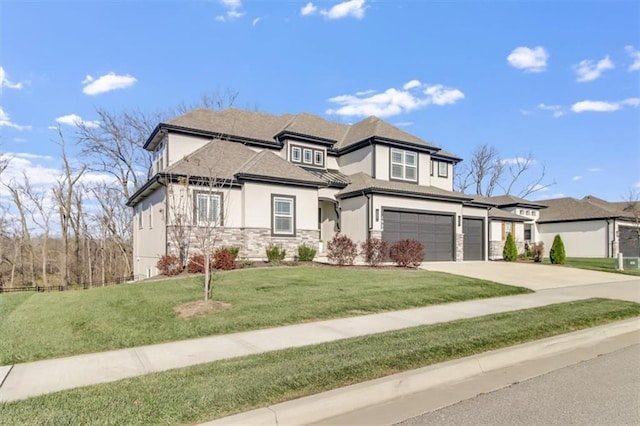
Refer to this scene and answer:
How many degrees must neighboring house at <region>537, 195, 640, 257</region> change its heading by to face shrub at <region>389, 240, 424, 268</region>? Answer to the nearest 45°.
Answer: approximately 45° to its right

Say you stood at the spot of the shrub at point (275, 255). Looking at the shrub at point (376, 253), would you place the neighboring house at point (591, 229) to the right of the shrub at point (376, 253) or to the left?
left

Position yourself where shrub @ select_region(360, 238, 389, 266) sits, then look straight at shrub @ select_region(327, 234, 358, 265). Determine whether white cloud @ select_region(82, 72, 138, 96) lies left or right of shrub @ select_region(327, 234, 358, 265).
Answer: right

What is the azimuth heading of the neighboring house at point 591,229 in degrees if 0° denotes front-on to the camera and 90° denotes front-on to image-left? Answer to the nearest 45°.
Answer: approximately 315°

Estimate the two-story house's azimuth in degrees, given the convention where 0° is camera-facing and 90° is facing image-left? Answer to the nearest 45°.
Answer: approximately 315°

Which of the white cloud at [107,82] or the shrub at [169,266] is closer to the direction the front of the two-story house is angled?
the shrub

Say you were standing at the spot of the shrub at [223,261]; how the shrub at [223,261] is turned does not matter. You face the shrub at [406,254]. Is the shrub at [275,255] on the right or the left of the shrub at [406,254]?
left

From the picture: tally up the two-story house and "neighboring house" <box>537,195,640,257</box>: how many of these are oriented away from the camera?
0

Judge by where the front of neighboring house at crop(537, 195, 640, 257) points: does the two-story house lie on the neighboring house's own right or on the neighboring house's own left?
on the neighboring house's own right

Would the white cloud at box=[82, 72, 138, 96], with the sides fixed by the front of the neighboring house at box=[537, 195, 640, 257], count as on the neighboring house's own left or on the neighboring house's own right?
on the neighboring house's own right
